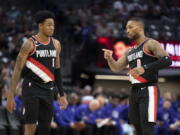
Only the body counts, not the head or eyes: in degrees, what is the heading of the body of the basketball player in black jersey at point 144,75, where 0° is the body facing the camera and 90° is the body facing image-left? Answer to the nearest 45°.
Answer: approximately 45°

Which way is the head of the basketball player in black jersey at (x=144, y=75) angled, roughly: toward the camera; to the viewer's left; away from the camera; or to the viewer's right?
to the viewer's left

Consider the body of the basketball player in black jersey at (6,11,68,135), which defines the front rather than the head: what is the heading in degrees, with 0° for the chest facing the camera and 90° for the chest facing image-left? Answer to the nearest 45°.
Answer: approximately 315°

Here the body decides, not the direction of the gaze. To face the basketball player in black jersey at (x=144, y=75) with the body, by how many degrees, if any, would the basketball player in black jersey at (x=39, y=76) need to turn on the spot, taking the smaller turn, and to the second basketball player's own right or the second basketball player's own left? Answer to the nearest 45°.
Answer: approximately 45° to the second basketball player's own left
